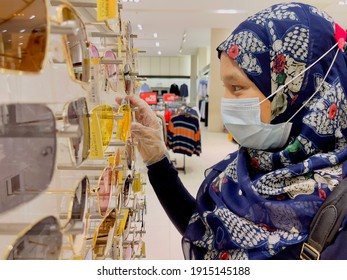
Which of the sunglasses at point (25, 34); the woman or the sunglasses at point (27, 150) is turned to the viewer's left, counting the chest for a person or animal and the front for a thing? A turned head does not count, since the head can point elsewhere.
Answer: the woman

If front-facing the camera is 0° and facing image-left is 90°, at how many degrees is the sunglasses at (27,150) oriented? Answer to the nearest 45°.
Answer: approximately 315°

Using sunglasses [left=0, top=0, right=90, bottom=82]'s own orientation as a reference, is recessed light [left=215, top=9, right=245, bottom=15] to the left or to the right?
on its left

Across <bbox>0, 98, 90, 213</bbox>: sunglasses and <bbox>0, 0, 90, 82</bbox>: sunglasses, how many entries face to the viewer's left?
0

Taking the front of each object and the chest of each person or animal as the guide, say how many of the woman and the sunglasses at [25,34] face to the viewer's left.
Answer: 1

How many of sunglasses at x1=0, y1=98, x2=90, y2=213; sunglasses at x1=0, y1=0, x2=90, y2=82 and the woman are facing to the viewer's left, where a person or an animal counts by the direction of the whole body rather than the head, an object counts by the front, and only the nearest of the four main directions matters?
1

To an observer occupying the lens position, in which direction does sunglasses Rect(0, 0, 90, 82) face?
facing the viewer and to the right of the viewer

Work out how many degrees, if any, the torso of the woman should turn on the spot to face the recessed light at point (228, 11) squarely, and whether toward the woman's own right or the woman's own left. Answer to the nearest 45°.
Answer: approximately 90° to the woman's own right

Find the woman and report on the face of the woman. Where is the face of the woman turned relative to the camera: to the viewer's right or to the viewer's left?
to the viewer's left

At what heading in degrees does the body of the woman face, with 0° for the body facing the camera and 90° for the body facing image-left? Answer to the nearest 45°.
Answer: approximately 90°

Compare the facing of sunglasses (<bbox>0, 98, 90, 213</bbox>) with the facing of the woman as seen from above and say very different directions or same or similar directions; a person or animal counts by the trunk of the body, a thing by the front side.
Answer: very different directions
